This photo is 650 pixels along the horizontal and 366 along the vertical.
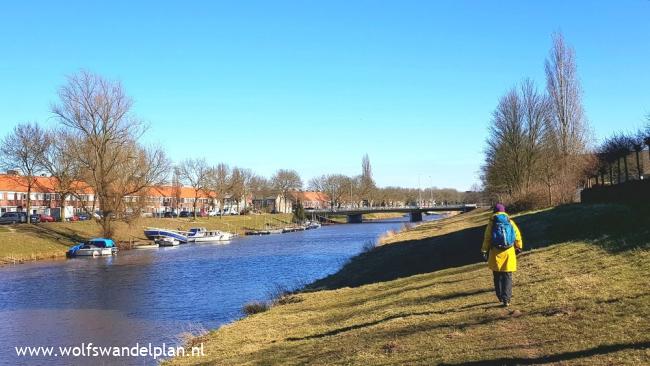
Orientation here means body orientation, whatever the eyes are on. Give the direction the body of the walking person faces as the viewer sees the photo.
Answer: away from the camera
